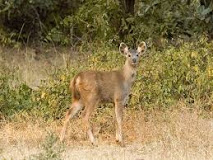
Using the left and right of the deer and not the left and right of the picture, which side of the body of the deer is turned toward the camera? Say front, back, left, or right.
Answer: right
